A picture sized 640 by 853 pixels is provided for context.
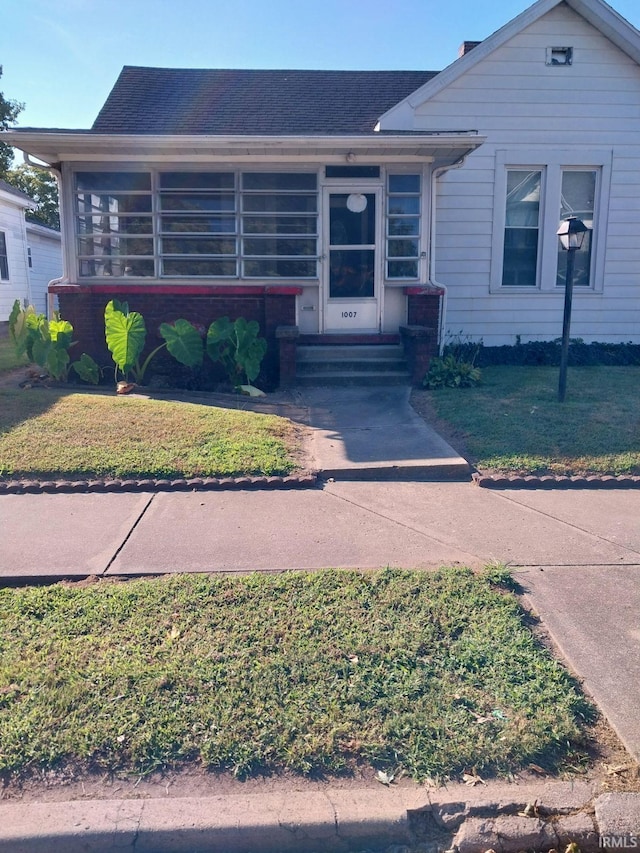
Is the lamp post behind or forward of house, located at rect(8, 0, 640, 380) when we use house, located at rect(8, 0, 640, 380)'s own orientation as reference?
forward

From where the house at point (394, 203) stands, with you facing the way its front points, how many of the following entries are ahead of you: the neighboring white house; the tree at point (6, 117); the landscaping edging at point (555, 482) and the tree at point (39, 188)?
1

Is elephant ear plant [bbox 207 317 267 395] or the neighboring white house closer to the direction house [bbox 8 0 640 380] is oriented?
the elephant ear plant

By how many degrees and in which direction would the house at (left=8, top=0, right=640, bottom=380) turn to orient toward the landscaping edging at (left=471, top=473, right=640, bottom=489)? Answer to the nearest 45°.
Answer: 0° — it already faces it

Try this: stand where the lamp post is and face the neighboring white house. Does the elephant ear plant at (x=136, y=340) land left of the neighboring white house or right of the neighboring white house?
left

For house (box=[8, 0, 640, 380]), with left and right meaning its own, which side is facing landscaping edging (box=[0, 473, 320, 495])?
front

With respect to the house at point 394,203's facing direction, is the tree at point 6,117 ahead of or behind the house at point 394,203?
behind

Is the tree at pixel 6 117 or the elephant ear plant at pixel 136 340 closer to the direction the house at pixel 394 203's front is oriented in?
the elephant ear plant

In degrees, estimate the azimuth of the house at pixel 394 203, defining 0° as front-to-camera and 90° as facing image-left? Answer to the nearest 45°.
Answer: approximately 0°

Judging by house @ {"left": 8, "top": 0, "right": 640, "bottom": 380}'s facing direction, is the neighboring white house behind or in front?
behind

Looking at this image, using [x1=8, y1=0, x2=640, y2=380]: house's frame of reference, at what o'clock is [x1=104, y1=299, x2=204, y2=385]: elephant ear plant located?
The elephant ear plant is roughly at 2 o'clock from the house.

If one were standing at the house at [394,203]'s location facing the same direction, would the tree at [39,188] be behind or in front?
behind
